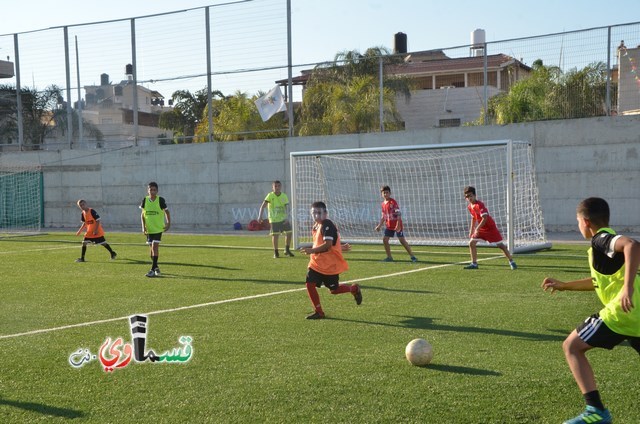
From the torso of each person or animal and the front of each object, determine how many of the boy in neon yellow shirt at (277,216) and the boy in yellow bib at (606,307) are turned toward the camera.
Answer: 1

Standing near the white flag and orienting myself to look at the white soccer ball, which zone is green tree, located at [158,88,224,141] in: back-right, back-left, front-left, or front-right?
back-right

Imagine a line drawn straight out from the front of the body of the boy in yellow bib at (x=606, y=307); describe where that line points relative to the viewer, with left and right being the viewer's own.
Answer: facing to the left of the viewer

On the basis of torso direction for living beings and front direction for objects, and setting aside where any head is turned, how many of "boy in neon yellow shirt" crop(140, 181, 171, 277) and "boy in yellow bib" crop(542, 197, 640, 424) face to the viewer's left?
1

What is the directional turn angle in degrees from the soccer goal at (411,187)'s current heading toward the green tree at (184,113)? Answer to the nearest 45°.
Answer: approximately 90° to its right

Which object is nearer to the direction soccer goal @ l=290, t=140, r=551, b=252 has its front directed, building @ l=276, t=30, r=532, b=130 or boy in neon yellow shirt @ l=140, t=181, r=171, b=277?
the boy in neon yellow shirt

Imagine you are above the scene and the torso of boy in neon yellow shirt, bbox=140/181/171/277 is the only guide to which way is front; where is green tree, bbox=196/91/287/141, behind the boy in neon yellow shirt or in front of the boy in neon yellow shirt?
behind

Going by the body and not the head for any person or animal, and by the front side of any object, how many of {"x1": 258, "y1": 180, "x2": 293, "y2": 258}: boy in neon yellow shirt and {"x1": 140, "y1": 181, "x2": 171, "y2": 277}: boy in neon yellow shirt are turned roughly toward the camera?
2

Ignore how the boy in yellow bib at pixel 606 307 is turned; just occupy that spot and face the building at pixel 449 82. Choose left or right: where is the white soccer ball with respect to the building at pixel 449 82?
left

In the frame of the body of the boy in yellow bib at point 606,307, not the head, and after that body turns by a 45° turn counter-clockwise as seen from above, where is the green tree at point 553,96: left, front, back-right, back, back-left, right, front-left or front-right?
back-right

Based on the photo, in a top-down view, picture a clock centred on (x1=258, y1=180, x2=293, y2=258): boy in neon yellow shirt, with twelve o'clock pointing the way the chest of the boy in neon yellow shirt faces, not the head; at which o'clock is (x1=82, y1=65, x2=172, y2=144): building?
The building is roughly at 5 o'clock from the boy in neon yellow shirt.

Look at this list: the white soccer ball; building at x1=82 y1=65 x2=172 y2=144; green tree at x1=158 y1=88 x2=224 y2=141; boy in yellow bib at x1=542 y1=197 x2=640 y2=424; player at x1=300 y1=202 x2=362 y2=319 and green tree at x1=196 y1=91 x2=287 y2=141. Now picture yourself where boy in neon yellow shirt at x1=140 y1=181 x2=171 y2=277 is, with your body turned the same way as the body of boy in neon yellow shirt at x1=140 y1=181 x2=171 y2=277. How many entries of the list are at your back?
3
